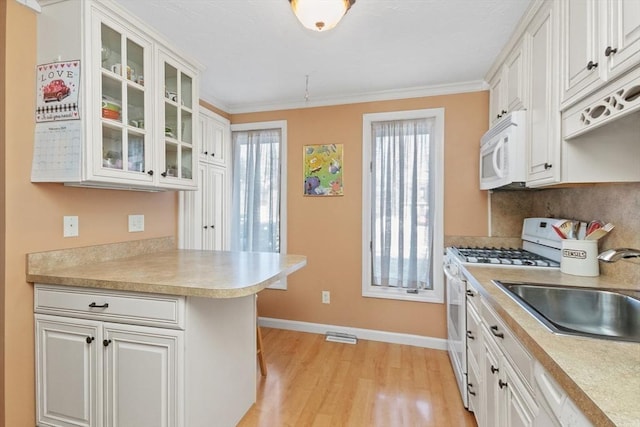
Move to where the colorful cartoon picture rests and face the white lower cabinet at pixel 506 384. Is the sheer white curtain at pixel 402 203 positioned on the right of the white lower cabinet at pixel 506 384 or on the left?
left

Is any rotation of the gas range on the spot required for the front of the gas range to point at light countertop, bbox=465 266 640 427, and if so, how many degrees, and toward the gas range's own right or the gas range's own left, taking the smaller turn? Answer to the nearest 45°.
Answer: approximately 90° to the gas range's own left

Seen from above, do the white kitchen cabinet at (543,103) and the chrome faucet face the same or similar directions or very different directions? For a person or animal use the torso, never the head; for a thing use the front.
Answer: same or similar directions

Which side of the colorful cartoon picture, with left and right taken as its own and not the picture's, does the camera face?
front

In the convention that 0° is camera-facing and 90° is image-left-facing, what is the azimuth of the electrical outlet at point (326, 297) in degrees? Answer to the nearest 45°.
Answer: approximately 0°

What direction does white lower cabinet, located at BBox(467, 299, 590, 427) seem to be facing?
to the viewer's left

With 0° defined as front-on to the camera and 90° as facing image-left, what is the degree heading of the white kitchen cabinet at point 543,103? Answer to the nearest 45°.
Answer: approximately 90°

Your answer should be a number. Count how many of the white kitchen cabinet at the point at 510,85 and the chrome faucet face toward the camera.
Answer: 0

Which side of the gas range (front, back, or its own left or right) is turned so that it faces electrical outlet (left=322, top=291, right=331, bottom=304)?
front

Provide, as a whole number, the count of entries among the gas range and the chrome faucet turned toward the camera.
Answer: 0

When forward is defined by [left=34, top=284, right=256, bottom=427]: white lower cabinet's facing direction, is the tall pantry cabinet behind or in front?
behind

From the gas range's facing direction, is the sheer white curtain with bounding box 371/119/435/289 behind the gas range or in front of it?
in front

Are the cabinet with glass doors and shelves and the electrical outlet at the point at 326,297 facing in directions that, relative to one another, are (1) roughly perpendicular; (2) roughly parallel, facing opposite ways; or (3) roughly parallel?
roughly perpendicular

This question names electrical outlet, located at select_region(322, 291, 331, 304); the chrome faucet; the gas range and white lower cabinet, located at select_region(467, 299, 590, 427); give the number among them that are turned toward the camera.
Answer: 1

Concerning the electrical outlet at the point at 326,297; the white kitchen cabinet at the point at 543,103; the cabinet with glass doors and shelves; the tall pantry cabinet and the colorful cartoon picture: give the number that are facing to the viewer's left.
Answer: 1

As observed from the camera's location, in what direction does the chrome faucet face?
facing to the left of the viewer
